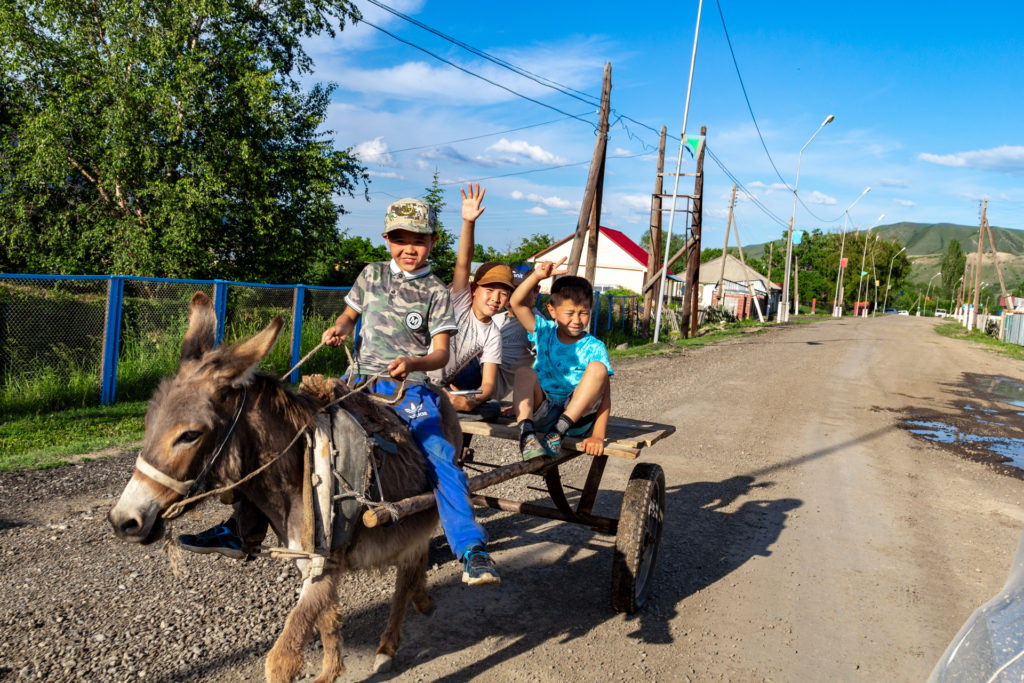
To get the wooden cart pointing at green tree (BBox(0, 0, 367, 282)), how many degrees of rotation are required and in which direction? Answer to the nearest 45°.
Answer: approximately 90° to its right

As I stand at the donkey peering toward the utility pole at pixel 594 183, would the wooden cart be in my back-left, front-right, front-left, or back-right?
front-right

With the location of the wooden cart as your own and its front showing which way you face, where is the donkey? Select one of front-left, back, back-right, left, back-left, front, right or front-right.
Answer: front

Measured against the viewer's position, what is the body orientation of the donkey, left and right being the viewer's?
facing the viewer and to the left of the viewer

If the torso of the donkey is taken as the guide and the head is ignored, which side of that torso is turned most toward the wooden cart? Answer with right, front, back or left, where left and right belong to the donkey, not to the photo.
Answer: back

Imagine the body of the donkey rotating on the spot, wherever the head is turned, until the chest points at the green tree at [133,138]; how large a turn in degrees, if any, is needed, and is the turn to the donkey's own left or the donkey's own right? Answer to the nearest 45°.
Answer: approximately 135° to the donkey's own right

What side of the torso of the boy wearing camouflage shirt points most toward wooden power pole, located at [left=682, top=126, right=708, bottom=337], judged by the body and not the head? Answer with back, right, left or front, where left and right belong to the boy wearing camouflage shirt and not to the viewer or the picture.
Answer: back

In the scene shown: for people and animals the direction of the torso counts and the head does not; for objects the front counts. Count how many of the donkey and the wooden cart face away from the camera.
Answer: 0

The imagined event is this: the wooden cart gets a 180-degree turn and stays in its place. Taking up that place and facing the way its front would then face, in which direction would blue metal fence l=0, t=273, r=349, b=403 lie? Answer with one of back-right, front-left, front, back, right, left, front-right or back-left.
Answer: left

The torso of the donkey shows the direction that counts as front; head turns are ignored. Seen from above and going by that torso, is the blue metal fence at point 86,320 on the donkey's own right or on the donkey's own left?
on the donkey's own right

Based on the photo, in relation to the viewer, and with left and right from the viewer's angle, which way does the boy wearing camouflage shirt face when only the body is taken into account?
facing the viewer

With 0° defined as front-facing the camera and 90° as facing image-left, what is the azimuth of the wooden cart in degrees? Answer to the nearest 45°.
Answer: approximately 45°

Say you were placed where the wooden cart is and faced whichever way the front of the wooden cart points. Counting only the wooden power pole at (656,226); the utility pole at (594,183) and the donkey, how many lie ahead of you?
1

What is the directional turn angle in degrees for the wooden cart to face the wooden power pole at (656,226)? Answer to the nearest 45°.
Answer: approximately 135° to its right
